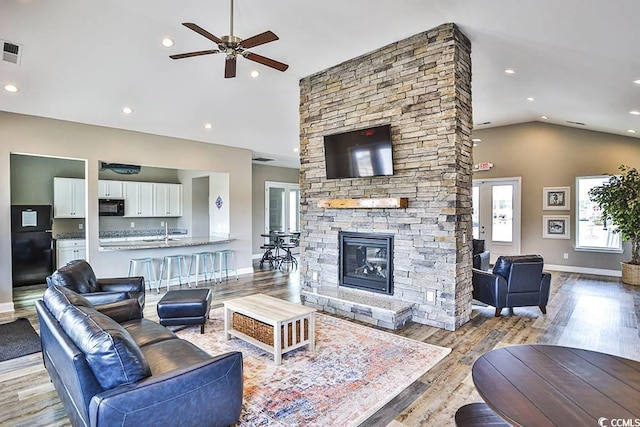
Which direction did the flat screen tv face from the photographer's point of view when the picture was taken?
facing the viewer and to the left of the viewer

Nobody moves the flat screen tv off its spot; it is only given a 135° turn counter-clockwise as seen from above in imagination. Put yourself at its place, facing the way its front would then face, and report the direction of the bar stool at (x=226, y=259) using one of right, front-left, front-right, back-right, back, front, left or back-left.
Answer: back-left

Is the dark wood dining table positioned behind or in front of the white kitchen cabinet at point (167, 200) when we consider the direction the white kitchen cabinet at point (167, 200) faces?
in front

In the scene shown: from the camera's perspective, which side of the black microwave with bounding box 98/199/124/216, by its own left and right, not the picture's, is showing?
front

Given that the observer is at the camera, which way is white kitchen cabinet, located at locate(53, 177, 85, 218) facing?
facing the viewer

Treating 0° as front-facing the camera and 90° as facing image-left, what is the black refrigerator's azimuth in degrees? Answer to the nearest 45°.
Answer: approximately 0°

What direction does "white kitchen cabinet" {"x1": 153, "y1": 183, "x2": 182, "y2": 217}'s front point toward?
toward the camera

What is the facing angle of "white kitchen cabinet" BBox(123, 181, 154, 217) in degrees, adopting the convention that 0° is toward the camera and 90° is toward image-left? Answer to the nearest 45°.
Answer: approximately 0°

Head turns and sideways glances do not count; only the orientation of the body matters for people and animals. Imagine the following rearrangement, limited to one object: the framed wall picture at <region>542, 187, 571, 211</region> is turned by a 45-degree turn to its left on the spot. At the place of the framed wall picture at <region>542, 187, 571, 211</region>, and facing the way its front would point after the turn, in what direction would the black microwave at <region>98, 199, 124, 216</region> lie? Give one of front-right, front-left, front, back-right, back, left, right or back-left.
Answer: right

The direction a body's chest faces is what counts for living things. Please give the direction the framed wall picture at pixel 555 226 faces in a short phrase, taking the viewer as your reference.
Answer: facing the viewer

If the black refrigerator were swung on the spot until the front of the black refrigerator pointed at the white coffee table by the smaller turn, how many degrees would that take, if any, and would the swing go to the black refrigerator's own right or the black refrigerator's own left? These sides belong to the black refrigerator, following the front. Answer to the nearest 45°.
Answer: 0° — it already faces it
